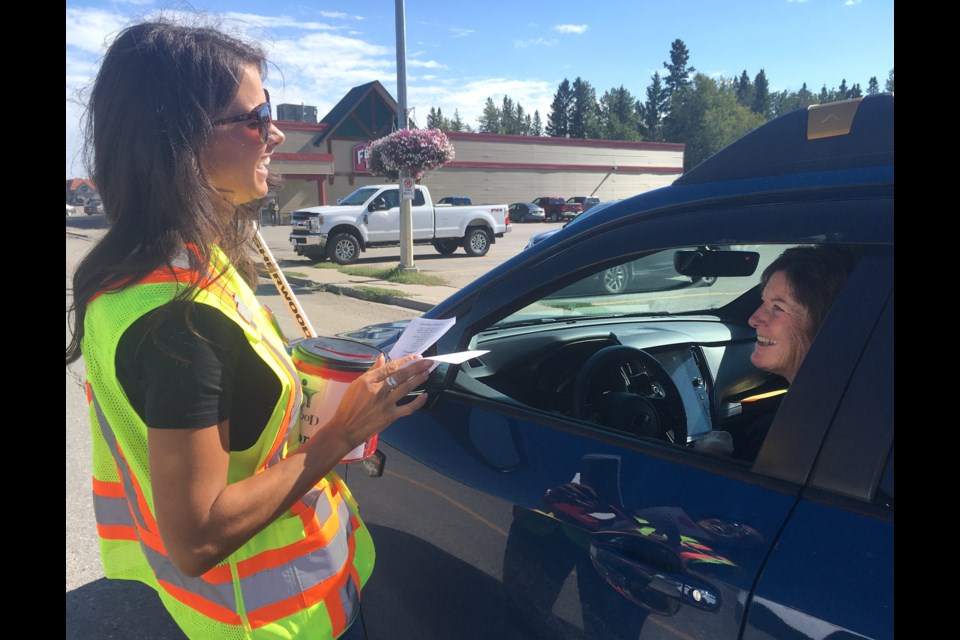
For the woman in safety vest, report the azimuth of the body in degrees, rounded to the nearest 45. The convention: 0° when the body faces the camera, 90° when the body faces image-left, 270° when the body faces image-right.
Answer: approximately 270°

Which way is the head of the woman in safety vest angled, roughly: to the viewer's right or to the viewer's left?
to the viewer's right

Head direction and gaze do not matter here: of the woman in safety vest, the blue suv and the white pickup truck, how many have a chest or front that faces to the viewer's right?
1

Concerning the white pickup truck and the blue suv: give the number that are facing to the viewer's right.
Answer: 0

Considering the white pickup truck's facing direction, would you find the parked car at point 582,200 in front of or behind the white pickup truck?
behind

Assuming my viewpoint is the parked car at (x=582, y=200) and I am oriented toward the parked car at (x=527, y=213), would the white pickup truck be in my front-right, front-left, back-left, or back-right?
front-left

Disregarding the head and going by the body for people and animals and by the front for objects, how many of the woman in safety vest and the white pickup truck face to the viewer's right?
1

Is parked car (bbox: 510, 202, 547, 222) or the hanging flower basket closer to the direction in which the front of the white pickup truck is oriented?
the hanging flower basket

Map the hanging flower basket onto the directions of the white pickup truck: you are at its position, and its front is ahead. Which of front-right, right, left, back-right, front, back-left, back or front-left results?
front-left

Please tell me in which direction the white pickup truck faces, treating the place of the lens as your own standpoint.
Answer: facing the viewer and to the left of the viewer

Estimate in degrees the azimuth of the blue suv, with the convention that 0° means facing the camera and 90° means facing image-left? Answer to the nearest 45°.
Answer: approximately 135°
